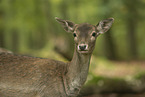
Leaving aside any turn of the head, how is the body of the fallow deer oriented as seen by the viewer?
to the viewer's right
